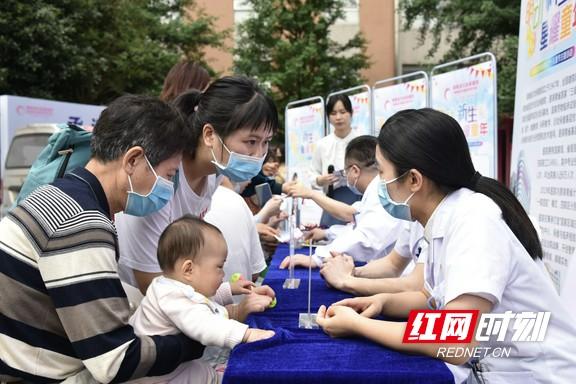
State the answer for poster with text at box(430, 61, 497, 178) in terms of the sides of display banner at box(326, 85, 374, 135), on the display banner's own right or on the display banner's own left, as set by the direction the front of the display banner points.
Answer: on the display banner's own left

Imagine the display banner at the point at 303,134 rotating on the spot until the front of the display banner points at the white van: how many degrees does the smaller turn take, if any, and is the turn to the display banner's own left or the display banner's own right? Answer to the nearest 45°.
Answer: approximately 45° to the display banner's own right

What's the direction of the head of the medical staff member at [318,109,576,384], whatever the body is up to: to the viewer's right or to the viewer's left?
to the viewer's left

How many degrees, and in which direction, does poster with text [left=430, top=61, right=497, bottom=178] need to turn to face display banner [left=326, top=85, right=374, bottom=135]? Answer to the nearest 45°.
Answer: approximately 90° to its right

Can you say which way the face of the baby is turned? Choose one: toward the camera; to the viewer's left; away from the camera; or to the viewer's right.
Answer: to the viewer's right

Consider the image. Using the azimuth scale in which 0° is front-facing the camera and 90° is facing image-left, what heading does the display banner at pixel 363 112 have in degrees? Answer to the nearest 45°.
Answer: approximately 45°

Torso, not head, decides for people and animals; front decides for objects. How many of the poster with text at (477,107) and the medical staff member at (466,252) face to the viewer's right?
0

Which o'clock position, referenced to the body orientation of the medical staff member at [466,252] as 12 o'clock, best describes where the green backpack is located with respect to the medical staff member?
The green backpack is roughly at 12 o'clock from the medical staff member.

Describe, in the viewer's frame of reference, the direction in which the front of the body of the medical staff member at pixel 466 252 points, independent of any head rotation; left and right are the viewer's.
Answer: facing to the left of the viewer

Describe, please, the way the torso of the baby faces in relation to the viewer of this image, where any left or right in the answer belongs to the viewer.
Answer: facing to the right of the viewer

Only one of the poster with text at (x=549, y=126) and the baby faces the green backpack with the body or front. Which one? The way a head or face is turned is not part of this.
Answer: the poster with text
